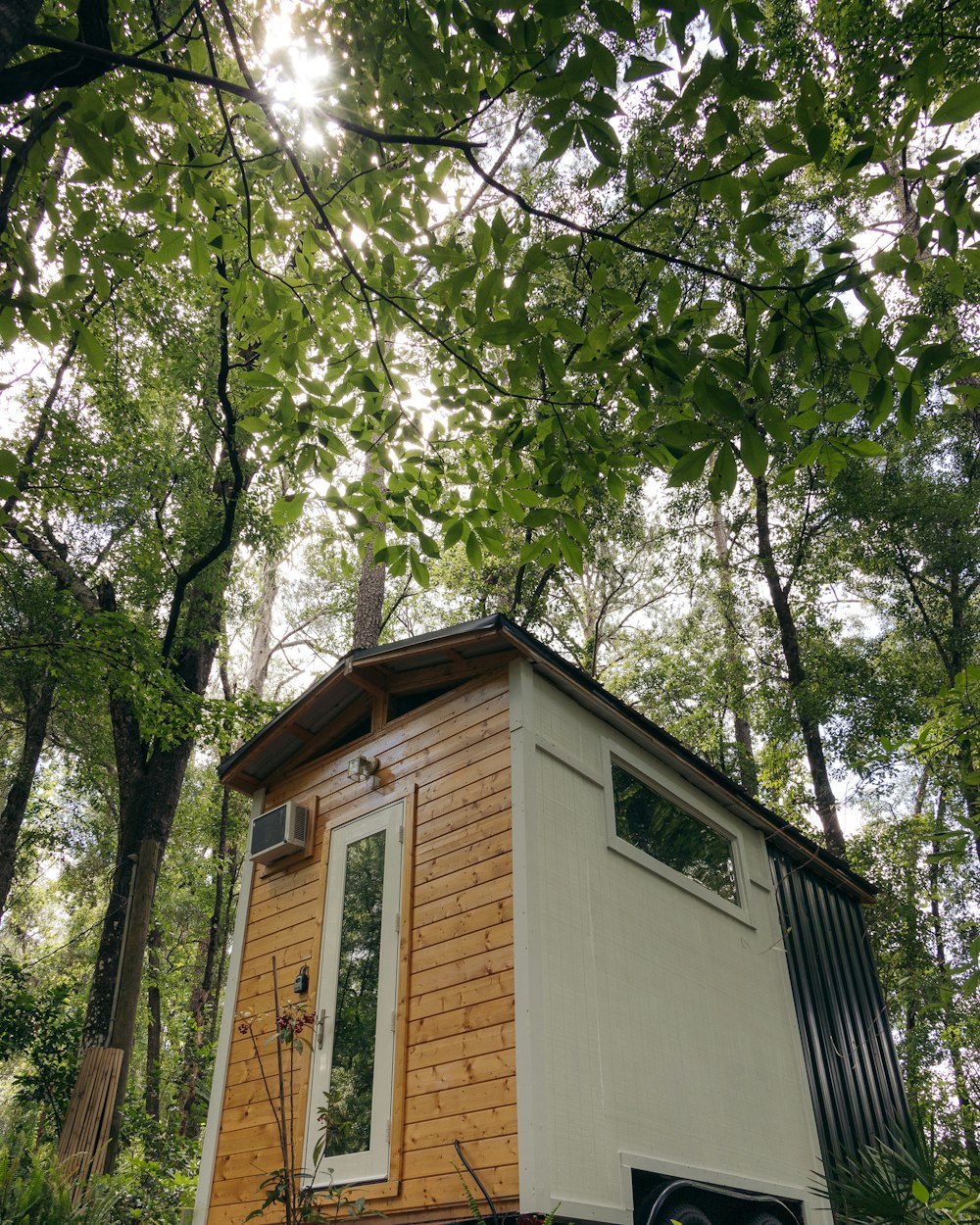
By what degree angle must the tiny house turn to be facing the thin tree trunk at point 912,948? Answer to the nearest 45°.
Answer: approximately 180°

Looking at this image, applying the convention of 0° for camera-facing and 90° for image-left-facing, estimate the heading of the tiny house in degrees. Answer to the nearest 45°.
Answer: approximately 45°

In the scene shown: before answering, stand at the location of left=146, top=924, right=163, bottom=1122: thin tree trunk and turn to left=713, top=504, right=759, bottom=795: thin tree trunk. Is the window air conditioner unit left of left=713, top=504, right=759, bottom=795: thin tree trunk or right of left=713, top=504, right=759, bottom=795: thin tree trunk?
right

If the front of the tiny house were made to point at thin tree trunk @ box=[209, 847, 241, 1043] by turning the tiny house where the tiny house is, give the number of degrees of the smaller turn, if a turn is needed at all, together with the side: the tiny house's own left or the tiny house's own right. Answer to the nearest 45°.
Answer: approximately 90° to the tiny house's own right

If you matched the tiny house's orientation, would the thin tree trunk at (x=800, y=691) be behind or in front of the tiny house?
behind

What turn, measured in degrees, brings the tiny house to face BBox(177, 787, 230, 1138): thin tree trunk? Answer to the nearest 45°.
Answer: approximately 90° to its right

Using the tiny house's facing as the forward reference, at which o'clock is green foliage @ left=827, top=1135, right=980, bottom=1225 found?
The green foliage is roughly at 7 o'clock from the tiny house.

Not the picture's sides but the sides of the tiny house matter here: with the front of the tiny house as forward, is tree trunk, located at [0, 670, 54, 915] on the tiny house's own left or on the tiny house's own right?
on the tiny house's own right
